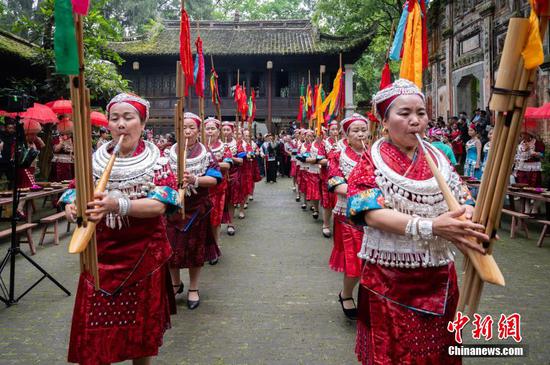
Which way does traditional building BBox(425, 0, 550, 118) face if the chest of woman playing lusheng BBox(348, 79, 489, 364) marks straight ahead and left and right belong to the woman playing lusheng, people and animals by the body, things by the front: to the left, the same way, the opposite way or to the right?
to the right

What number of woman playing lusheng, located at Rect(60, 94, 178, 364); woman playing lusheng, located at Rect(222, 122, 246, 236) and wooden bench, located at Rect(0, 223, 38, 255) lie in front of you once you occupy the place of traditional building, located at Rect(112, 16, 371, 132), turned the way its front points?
3

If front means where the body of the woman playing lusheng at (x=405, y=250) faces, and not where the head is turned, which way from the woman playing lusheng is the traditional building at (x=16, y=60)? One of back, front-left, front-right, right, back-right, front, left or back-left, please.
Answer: back

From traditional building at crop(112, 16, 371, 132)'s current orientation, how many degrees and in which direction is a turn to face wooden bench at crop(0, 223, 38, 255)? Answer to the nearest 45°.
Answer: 0° — it already faces it

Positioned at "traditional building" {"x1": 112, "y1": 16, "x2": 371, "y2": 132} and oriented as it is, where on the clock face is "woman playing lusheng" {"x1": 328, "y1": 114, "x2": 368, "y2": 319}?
The woman playing lusheng is roughly at 12 o'clock from the traditional building.

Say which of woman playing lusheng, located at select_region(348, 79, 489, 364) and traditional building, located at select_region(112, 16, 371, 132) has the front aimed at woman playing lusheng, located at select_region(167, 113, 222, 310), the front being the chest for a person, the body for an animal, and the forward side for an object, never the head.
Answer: the traditional building

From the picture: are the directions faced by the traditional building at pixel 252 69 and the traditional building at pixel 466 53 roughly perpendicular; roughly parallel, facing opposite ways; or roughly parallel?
roughly perpendicular

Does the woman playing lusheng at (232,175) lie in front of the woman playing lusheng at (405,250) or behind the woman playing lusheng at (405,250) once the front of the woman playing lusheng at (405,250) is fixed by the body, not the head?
behind

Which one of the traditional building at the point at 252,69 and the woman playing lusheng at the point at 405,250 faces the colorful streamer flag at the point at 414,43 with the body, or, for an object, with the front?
the traditional building

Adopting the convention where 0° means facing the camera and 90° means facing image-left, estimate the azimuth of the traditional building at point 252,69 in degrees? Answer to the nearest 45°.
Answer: approximately 0°
